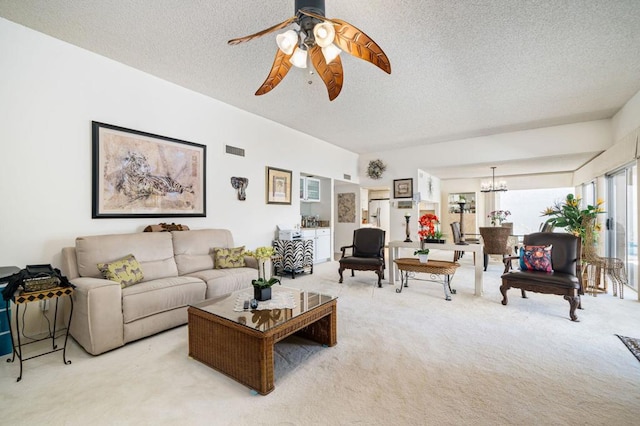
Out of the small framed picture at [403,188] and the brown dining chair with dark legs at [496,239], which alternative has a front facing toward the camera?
the small framed picture

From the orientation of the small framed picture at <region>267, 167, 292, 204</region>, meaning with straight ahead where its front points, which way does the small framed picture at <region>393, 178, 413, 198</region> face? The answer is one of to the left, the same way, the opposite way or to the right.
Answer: to the right

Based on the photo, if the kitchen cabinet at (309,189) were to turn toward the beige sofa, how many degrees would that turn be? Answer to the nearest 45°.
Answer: approximately 90° to its right

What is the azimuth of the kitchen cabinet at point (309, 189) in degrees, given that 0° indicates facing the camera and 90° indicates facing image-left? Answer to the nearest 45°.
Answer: approximately 315°

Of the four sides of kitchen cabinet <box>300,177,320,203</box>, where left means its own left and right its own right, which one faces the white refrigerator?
left

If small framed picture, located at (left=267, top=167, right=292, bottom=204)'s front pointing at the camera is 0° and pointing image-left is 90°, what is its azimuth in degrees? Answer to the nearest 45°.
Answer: approximately 315°

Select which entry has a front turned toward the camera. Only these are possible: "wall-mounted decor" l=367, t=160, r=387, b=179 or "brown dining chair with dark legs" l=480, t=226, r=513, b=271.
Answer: the wall-mounted decor

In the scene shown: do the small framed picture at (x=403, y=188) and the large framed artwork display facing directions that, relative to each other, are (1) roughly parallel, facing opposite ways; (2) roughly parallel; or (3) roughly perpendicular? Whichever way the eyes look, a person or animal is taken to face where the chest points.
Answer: roughly perpendicular

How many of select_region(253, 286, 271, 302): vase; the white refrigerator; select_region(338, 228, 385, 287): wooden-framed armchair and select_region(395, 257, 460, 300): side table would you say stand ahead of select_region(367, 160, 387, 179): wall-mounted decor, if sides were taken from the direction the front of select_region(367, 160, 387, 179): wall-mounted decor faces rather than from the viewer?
3

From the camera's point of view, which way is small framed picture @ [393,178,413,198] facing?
toward the camera

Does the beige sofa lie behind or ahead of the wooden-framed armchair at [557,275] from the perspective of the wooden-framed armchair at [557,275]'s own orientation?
ahead

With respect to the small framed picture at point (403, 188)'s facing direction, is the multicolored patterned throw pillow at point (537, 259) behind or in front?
in front

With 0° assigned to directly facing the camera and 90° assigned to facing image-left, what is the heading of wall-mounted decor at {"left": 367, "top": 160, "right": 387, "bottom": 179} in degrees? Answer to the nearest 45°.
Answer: approximately 0°

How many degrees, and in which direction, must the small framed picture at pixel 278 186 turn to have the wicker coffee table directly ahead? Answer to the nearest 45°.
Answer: approximately 45° to its right

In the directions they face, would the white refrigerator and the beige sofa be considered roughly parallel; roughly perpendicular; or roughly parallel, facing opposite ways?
roughly perpendicular

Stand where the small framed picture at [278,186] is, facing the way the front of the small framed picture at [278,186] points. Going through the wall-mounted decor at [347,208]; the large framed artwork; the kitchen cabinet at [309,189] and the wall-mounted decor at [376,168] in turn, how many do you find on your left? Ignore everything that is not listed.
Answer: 3

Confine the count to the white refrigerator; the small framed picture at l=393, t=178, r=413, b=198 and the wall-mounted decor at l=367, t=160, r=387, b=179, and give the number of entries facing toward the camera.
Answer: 3

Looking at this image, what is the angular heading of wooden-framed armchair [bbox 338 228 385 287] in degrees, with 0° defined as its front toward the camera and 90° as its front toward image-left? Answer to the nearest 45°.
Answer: approximately 45°

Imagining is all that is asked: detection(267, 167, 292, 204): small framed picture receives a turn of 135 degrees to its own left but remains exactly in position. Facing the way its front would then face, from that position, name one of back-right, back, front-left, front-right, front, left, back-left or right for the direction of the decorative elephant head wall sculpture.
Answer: back-left
